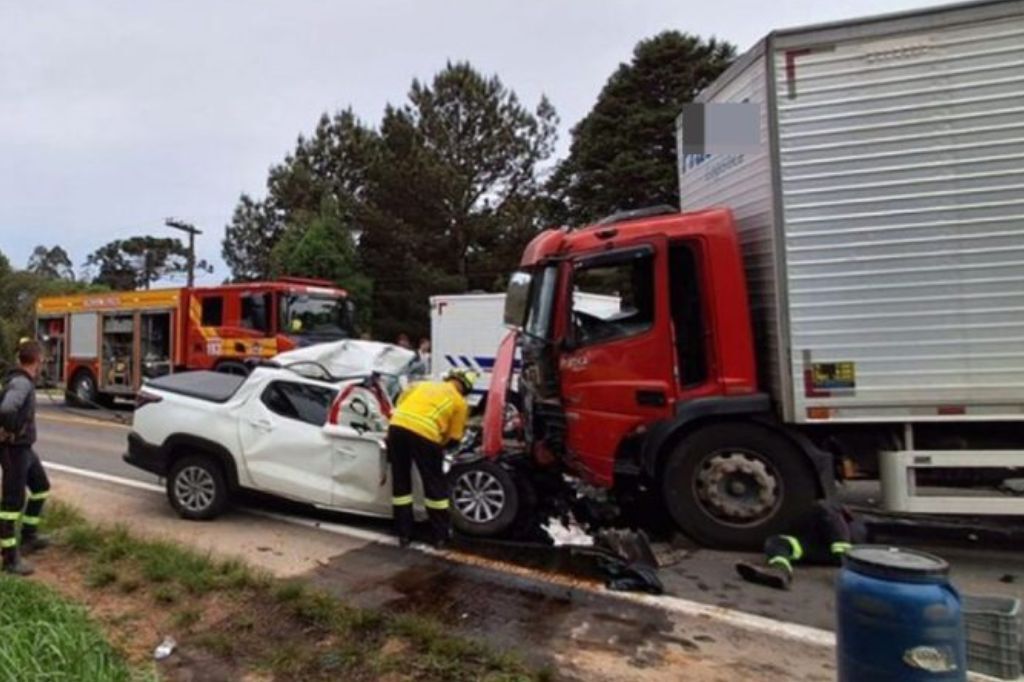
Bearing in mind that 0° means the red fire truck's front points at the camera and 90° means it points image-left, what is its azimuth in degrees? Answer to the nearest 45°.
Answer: approximately 315°

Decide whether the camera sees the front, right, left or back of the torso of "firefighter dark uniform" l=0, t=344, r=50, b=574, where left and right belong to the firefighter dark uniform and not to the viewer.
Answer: right

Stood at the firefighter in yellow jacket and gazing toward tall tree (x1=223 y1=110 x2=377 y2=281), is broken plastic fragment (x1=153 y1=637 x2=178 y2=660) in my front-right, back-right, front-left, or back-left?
back-left

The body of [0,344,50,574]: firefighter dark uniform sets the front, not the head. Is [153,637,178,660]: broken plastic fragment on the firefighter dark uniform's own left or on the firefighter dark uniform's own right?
on the firefighter dark uniform's own right

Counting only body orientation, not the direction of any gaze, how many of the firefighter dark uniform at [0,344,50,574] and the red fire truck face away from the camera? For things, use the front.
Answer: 0

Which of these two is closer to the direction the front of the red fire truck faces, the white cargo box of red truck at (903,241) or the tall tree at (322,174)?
the white cargo box of red truck

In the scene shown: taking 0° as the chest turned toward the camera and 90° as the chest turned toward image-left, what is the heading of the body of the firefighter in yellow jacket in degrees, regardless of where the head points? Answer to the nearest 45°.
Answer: approximately 225°

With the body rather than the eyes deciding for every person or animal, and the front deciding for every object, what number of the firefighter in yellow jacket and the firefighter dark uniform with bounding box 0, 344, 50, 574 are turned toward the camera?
0

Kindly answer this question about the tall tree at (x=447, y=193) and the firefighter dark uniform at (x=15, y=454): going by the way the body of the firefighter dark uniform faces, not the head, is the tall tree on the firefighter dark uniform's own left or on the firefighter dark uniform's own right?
on the firefighter dark uniform's own left

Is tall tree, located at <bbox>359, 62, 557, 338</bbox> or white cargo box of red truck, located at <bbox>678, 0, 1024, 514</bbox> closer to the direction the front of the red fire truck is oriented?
the white cargo box of red truck

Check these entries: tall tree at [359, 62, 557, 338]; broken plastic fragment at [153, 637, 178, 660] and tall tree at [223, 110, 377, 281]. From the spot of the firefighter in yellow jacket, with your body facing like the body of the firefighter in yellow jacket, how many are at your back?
1

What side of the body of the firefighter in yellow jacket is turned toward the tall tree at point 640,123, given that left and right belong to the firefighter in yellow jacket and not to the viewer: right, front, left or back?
front

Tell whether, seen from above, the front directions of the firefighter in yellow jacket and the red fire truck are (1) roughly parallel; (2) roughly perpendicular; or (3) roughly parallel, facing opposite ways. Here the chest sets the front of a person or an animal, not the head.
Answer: roughly perpendicular

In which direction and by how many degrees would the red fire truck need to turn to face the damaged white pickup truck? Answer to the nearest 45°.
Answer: approximately 45° to its right

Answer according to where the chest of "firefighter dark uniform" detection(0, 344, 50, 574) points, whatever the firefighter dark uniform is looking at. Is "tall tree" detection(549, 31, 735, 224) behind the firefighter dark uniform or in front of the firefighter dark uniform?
in front
